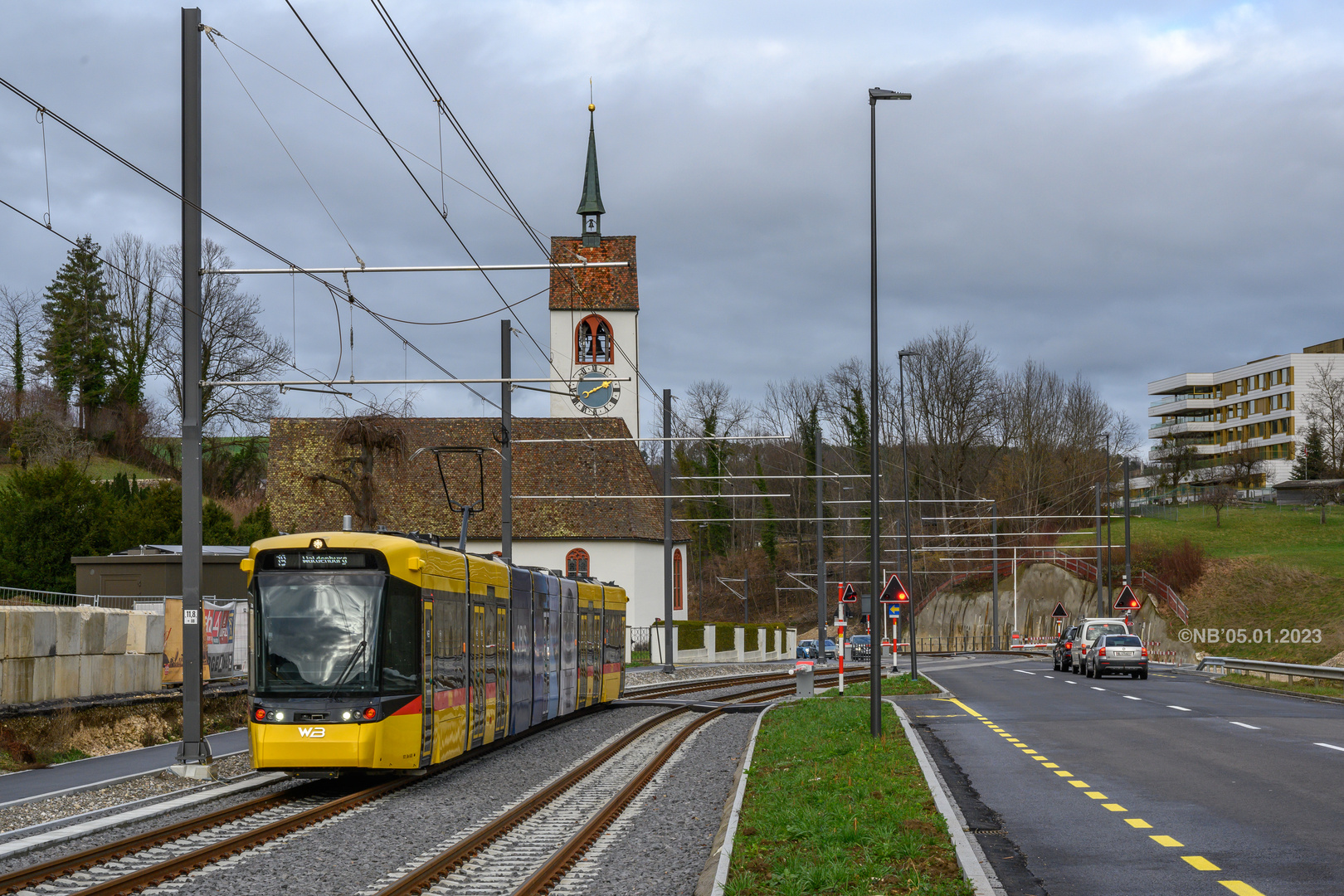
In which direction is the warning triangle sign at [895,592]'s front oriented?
toward the camera

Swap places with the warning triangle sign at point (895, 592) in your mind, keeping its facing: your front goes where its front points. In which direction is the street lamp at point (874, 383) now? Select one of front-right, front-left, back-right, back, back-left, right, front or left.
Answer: front

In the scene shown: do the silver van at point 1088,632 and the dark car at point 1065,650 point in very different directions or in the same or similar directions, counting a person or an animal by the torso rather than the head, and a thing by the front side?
same or similar directions

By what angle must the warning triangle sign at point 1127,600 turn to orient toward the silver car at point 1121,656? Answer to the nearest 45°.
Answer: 0° — it already faces it

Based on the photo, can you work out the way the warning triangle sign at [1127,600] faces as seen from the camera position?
facing the viewer
